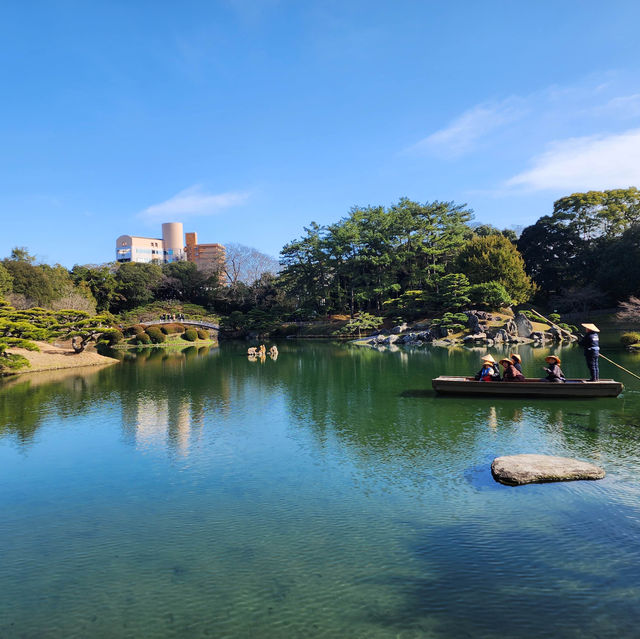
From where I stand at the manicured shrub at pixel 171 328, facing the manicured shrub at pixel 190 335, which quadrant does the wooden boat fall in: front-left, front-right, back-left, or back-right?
front-right

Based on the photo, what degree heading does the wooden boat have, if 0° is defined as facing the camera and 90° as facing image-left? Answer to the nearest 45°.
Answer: approximately 90°

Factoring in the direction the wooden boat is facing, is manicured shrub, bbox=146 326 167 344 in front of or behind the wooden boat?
in front

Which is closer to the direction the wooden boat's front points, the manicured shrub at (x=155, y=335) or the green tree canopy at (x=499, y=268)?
the manicured shrub

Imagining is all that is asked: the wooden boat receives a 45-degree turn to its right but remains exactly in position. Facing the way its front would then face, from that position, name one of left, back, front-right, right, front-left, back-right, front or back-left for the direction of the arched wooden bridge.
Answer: front

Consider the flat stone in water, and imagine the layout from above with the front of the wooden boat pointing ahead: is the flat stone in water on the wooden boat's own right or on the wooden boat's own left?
on the wooden boat's own left

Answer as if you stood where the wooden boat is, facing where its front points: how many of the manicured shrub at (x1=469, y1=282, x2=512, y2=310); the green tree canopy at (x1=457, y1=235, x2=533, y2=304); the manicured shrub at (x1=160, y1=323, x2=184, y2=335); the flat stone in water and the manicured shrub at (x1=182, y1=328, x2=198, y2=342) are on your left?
1

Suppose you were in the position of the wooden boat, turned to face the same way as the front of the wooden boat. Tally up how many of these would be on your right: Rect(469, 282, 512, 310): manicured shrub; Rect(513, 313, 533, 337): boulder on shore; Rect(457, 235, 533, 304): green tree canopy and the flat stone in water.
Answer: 3

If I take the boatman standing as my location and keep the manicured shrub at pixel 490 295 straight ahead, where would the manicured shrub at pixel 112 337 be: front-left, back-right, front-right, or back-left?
front-left

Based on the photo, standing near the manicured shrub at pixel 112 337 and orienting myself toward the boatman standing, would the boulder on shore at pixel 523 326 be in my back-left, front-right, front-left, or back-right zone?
front-left

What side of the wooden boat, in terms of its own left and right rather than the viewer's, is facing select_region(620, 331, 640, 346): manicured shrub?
right

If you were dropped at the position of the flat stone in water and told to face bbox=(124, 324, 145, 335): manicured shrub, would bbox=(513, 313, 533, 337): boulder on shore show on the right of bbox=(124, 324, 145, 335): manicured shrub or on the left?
right

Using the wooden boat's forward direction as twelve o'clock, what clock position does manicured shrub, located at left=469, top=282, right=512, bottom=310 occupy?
The manicured shrub is roughly at 3 o'clock from the wooden boat.

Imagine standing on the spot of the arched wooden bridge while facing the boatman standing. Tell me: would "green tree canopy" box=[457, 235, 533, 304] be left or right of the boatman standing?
left

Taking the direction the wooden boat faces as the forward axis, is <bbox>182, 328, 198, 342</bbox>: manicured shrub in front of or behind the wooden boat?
in front

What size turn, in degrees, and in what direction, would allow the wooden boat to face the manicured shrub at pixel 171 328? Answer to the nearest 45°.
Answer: approximately 45° to its right
